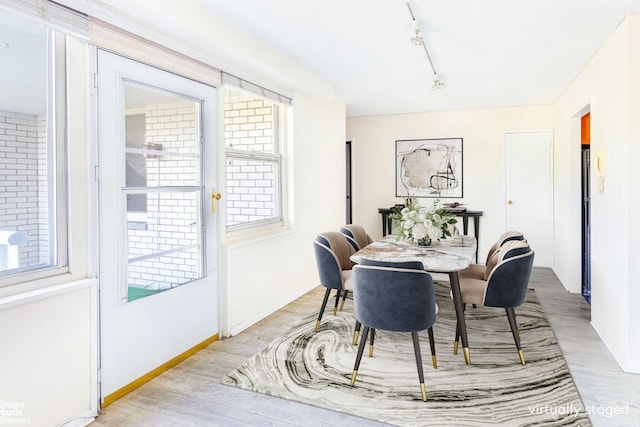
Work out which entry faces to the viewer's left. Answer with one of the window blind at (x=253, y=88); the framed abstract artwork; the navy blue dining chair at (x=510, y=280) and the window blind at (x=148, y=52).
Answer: the navy blue dining chair

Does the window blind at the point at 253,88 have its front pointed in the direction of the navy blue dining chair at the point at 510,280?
yes

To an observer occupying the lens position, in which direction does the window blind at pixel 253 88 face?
facing the viewer and to the right of the viewer

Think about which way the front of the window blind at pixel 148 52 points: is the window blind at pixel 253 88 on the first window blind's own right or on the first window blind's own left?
on the first window blind's own left

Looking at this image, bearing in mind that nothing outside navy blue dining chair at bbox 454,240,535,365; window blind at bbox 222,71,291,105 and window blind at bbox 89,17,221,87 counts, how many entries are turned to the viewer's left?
1

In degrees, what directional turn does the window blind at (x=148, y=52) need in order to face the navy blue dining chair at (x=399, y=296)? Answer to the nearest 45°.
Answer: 0° — it already faces it

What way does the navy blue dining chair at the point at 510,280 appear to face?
to the viewer's left

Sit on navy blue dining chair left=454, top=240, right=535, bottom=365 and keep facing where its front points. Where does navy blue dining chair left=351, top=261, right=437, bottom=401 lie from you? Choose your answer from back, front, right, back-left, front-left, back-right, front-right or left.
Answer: front-left

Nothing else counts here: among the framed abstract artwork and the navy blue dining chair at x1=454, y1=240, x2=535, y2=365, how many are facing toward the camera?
1

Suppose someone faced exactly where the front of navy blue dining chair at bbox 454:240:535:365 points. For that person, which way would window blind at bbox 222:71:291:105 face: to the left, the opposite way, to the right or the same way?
the opposite way

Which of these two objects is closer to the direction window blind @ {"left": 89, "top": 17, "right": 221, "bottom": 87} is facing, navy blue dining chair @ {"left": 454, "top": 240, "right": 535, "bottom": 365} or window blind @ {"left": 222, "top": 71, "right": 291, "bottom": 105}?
the navy blue dining chair
